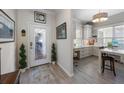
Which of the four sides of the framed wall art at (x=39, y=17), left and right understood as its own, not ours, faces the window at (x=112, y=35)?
left

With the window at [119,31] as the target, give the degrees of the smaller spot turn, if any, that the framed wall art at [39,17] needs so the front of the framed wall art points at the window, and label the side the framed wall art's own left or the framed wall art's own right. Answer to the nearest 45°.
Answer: approximately 90° to the framed wall art's own left

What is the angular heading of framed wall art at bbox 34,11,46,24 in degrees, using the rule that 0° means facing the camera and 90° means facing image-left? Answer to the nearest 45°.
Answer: approximately 0°

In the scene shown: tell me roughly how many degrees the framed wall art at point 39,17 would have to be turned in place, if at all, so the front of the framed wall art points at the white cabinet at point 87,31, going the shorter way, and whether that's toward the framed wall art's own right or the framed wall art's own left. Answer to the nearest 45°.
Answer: approximately 135° to the framed wall art's own left
